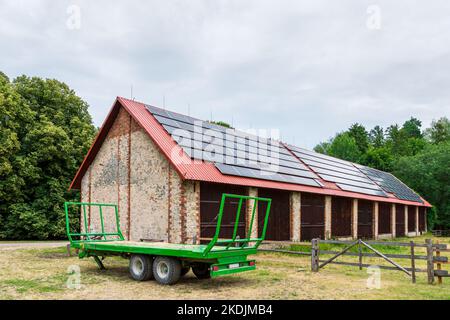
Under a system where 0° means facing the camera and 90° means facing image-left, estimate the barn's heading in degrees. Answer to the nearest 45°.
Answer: approximately 315°

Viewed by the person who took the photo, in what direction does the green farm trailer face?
facing away from the viewer and to the left of the viewer

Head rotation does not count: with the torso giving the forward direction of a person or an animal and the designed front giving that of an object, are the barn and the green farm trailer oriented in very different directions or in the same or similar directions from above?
very different directions

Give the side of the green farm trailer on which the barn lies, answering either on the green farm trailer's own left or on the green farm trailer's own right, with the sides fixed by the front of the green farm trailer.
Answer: on the green farm trailer's own right

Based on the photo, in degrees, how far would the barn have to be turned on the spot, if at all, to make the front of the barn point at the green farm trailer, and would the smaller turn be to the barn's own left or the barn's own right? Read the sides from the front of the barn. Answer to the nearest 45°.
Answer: approximately 45° to the barn's own right

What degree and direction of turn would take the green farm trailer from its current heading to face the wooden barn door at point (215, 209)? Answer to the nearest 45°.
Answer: approximately 45° to its right
